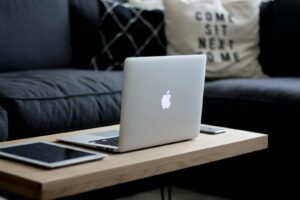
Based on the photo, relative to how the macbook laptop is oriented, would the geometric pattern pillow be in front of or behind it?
in front

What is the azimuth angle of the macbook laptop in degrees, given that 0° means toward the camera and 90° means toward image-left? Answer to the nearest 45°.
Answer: approximately 135°

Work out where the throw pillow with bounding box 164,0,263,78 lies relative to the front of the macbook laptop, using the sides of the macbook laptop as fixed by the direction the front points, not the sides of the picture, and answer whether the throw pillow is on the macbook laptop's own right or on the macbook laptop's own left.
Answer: on the macbook laptop's own right
